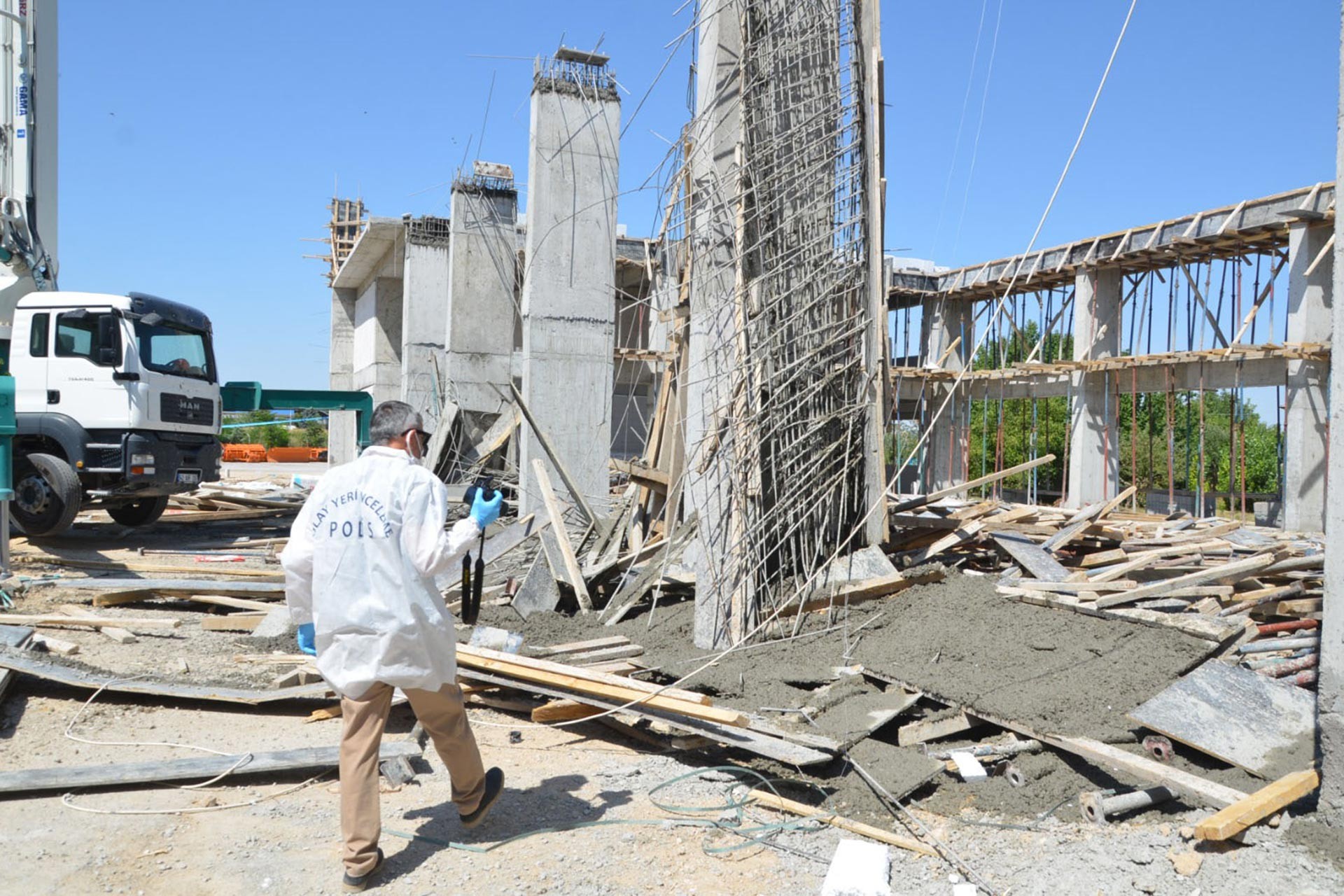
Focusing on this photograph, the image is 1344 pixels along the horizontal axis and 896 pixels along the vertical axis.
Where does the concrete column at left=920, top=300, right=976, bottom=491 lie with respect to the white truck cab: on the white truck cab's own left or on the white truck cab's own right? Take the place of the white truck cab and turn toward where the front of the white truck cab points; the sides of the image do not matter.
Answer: on the white truck cab's own left

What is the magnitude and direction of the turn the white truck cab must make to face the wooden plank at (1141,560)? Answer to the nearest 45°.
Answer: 0° — it already faces it

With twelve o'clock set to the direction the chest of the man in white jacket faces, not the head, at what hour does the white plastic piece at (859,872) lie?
The white plastic piece is roughly at 2 o'clock from the man in white jacket.

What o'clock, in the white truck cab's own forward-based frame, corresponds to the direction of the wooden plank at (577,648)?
The wooden plank is roughly at 1 o'clock from the white truck cab.

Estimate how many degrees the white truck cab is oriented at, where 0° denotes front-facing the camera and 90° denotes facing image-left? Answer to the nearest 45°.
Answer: approximately 315°

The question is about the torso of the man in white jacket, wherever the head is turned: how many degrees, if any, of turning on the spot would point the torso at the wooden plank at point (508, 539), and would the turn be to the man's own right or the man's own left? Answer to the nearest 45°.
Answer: approximately 45° to the man's own left

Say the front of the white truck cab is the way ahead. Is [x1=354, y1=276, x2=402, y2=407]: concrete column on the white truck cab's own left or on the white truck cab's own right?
on the white truck cab's own left

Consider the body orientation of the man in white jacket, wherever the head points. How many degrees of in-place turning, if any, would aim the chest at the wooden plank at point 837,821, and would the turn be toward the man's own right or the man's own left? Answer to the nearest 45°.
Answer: approximately 45° to the man's own right

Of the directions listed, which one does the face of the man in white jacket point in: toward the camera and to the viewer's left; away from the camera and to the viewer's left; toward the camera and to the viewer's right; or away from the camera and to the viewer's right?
away from the camera and to the viewer's right

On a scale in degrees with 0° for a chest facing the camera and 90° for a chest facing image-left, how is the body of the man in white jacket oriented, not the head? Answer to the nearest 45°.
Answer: approximately 225°

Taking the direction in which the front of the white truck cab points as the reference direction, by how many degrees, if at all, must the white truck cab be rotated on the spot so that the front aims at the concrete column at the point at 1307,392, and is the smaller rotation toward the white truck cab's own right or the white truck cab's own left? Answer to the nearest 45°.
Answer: approximately 45° to the white truck cab's own left

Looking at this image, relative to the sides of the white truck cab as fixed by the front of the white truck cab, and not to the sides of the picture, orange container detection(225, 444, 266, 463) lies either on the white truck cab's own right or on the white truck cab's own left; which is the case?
on the white truck cab's own left

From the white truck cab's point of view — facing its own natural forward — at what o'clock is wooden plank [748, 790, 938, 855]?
The wooden plank is roughly at 1 o'clock from the white truck cab.
